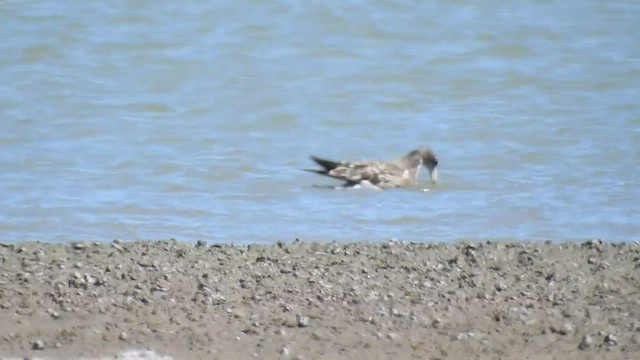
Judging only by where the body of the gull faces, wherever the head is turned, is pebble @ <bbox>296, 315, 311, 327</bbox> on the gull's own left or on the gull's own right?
on the gull's own right

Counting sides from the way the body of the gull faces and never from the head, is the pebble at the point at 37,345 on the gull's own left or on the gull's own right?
on the gull's own right

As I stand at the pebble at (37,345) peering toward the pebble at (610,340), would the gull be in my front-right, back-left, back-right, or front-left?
front-left

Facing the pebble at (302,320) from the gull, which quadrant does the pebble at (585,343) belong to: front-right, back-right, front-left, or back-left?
front-left

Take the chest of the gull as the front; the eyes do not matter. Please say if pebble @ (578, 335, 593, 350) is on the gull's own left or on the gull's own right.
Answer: on the gull's own right

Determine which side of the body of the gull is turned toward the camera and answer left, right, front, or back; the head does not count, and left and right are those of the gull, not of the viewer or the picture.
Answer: right
